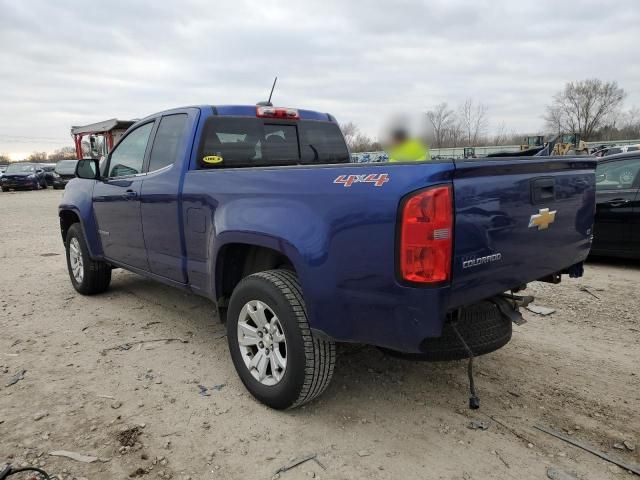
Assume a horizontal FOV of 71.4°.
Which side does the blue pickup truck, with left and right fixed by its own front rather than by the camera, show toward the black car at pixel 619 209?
right

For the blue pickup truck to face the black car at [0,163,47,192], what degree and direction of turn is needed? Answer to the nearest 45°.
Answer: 0° — it already faces it

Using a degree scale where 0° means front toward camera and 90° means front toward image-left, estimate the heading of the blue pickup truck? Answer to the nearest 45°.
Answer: approximately 135°

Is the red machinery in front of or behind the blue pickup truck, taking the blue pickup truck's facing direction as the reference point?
in front

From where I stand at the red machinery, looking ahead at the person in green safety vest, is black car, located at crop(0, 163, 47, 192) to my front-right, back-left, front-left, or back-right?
back-right
